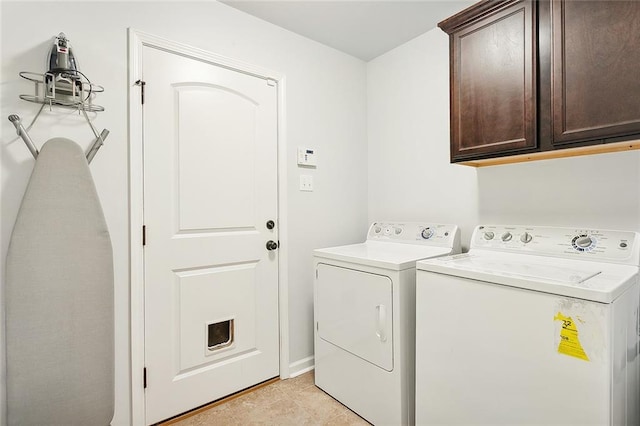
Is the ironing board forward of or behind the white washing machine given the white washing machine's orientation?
forward

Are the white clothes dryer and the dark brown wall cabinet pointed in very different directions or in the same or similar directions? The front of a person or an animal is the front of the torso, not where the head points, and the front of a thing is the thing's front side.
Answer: same or similar directions

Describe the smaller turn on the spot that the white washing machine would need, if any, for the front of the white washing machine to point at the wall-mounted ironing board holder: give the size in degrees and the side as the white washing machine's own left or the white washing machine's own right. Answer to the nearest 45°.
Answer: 0° — it already faces it

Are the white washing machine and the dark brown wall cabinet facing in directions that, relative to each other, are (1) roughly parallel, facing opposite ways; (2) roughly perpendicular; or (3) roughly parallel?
roughly parallel

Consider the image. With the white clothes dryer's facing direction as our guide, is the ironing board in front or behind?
in front

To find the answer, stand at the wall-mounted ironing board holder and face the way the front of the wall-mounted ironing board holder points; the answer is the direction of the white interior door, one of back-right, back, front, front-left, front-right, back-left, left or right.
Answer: left

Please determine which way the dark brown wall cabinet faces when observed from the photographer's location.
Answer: facing the viewer and to the left of the viewer

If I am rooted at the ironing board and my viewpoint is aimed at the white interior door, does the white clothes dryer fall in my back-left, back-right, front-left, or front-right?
front-right

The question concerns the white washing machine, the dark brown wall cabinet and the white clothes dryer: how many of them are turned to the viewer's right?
0

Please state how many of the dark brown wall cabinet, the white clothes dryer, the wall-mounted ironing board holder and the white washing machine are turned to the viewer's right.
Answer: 0

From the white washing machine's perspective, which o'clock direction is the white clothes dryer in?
The white clothes dryer is roughly at 2 o'clock from the white washing machine.

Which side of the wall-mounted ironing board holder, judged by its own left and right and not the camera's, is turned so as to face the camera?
front

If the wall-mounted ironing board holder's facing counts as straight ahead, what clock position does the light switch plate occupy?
The light switch plate is roughly at 9 o'clock from the wall-mounted ironing board holder.
